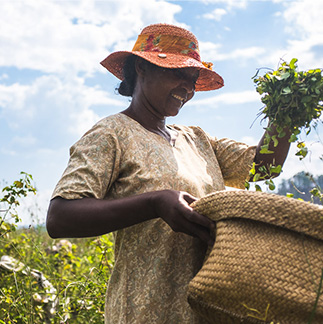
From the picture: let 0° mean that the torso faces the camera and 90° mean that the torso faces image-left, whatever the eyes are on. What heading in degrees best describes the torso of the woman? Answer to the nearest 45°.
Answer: approximately 315°
